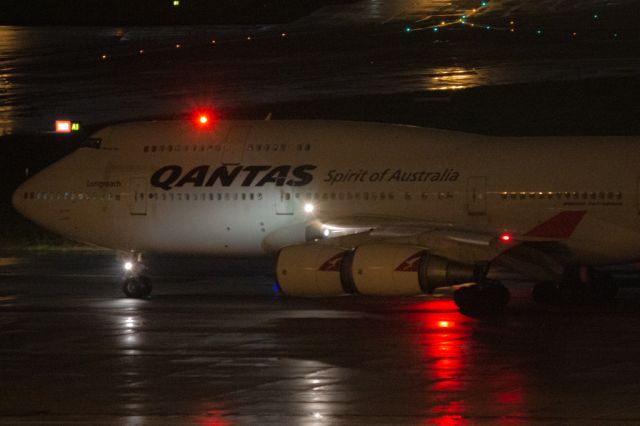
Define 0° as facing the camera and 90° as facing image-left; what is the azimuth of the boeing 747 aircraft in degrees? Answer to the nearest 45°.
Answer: approximately 90°
